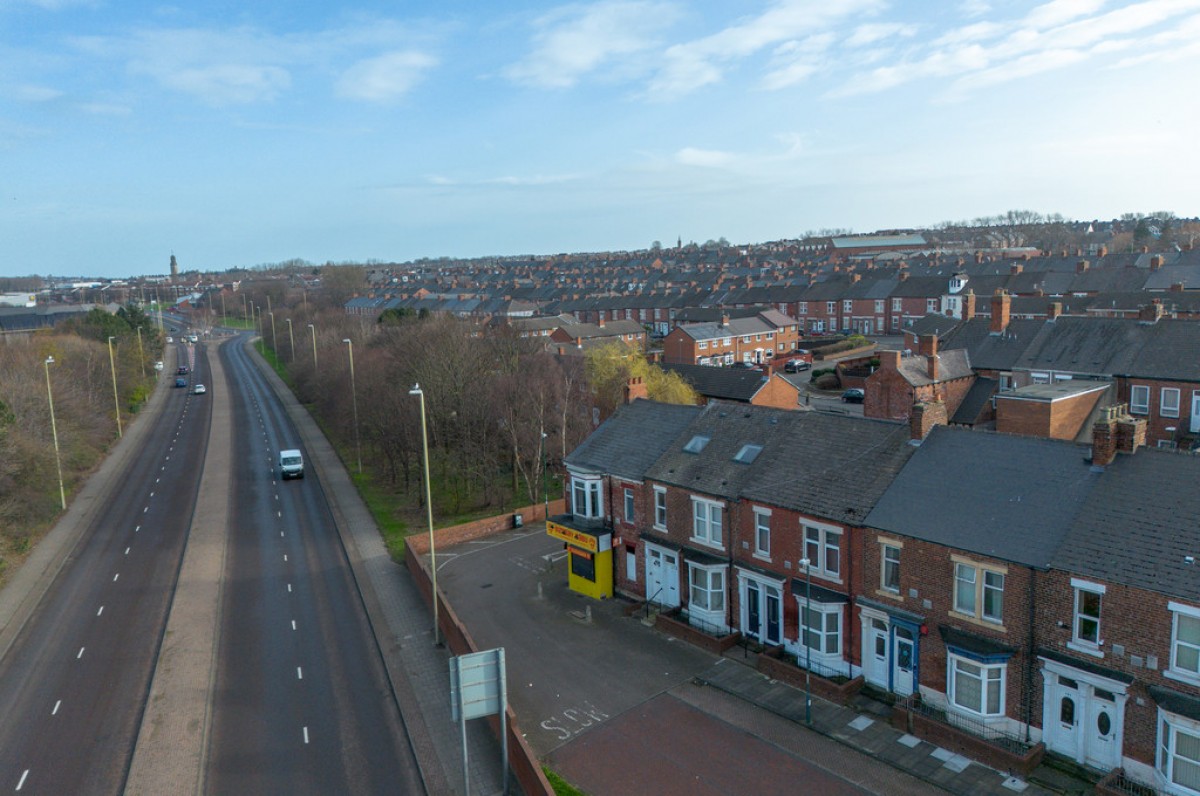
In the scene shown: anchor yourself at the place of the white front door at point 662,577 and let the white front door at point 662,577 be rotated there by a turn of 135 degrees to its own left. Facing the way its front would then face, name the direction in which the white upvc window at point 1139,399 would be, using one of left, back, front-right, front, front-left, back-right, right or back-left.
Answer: front-left

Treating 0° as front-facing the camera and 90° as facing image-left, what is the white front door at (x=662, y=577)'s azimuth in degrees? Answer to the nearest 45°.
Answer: approximately 45°

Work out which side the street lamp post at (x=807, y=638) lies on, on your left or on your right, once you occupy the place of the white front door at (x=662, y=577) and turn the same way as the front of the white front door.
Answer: on your left

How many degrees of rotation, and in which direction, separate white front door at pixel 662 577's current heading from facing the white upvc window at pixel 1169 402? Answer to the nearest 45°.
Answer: approximately 180°

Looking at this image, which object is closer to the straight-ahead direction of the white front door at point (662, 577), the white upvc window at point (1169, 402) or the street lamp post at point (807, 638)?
the street lamp post

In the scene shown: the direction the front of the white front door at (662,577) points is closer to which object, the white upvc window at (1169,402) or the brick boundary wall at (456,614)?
the brick boundary wall

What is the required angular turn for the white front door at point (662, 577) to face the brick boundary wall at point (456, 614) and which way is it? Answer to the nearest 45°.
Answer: approximately 45° to its right
